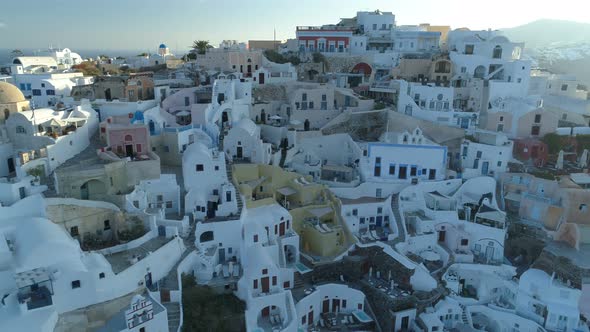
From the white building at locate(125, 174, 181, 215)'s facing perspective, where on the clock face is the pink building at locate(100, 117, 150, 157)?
The pink building is roughly at 5 o'clock from the white building.

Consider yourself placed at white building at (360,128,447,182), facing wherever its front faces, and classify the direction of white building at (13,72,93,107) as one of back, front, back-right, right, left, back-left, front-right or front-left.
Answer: right

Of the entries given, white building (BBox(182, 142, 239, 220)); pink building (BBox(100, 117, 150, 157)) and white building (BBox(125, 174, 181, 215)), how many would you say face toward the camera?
3

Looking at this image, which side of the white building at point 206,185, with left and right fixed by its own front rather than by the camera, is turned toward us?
front

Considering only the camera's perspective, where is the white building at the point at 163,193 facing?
facing the viewer

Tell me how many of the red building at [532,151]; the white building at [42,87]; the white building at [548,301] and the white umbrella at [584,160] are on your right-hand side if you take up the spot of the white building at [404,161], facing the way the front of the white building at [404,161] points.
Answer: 1

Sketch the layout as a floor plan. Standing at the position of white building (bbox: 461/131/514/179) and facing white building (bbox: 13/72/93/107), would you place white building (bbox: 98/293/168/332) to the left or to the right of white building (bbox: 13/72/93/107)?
left

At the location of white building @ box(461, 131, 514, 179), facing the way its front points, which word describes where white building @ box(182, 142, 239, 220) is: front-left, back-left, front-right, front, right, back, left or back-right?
front-right

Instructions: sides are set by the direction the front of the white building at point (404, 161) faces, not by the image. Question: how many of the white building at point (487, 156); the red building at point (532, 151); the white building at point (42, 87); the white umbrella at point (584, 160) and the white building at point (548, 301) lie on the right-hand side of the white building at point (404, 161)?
1

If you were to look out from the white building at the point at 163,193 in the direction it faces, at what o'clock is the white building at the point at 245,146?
the white building at the point at 245,146 is roughly at 8 o'clock from the white building at the point at 163,193.

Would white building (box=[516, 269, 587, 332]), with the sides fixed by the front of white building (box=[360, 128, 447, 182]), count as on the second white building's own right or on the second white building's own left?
on the second white building's own left

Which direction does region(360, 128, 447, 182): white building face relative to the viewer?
toward the camera

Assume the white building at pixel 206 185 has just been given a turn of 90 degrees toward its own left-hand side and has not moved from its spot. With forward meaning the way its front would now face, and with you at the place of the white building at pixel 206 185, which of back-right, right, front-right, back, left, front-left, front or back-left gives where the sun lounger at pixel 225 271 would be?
right

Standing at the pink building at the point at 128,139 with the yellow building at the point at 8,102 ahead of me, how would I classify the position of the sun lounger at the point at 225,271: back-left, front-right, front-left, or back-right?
back-left
